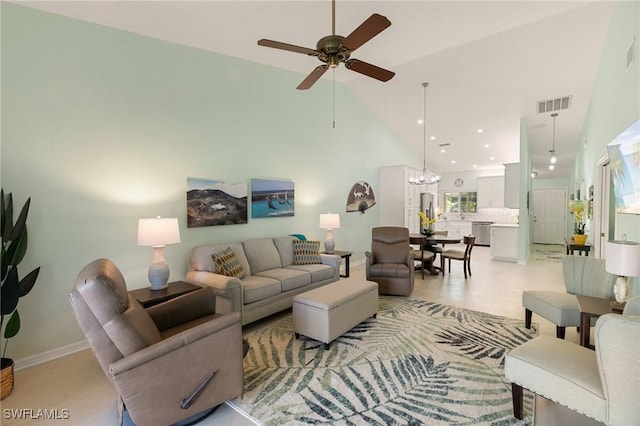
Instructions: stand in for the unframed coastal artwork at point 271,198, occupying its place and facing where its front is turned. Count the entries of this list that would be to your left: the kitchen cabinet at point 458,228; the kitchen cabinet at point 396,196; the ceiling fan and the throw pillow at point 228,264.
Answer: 2

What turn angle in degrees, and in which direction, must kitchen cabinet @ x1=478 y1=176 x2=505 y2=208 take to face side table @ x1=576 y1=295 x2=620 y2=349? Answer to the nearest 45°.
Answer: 0° — it already faces it

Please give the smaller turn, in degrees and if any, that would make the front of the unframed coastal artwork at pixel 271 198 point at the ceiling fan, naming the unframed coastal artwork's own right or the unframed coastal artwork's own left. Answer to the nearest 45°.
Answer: approximately 45° to the unframed coastal artwork's own right

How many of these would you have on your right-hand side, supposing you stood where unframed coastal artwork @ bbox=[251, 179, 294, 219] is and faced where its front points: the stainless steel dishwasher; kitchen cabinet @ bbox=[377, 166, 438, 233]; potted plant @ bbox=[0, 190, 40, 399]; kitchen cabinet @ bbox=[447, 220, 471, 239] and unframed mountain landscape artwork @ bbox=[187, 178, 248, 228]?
2

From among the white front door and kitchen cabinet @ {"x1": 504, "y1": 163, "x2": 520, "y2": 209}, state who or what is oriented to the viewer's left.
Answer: the kitchen cabinet

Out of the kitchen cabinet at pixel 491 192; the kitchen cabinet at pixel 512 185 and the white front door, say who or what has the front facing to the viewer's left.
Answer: the kitchen cabinet at pixel 512 185

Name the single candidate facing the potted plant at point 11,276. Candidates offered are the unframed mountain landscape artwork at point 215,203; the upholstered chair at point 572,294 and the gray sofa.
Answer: the upholstered chair

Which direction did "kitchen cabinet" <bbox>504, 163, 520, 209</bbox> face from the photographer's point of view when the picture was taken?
facing to the left of the viewer

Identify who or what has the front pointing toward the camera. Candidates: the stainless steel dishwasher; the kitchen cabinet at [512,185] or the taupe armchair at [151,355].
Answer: the stainless steel dishwasher

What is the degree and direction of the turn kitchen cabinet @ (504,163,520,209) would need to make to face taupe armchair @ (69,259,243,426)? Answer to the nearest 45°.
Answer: approximately 90° to its left

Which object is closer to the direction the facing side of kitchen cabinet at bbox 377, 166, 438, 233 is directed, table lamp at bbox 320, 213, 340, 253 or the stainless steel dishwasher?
the table lamp

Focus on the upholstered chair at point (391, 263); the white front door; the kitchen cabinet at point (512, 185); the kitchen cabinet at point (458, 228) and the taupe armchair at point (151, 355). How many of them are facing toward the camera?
3

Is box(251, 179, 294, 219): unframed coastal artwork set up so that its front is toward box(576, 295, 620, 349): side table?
yes

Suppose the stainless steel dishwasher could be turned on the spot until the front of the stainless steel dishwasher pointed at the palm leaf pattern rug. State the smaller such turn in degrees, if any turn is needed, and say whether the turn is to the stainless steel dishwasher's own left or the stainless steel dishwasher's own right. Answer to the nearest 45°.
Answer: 0° — it already faces it

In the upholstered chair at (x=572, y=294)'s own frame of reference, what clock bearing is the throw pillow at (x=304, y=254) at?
The throw pillow is roughly at 1 o'clock from the upholstered chair.

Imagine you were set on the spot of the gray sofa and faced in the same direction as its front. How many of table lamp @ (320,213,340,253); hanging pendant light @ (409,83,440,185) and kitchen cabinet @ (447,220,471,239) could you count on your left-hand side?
3

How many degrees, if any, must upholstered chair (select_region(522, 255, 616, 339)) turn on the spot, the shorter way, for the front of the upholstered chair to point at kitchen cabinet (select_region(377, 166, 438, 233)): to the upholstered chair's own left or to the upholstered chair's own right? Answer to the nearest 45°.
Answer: approximately 90° to the upholstered chair's own right

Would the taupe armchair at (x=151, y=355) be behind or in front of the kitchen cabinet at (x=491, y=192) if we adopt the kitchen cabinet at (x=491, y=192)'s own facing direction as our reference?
in front

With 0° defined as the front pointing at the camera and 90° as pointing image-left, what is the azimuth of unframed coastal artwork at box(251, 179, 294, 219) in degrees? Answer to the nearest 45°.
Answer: approximately 315°

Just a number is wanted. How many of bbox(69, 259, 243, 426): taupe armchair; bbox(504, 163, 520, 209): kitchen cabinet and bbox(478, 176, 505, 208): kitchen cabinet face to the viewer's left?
1
